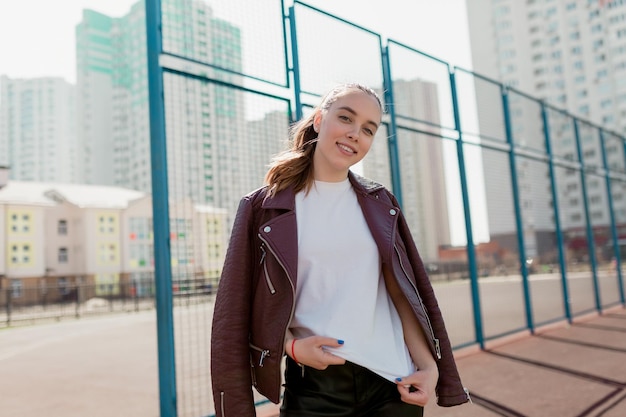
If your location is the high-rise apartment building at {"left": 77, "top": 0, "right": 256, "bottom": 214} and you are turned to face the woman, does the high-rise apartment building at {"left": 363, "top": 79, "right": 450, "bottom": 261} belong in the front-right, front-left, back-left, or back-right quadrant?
back-left

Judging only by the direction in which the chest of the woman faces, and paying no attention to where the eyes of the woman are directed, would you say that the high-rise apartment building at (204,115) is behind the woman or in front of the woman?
behind

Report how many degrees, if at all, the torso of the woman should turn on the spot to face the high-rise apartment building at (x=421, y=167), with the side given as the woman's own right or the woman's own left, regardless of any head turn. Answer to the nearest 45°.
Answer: approximately 180°

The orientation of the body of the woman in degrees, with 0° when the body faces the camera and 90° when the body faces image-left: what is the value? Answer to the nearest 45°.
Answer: approximately 0°
